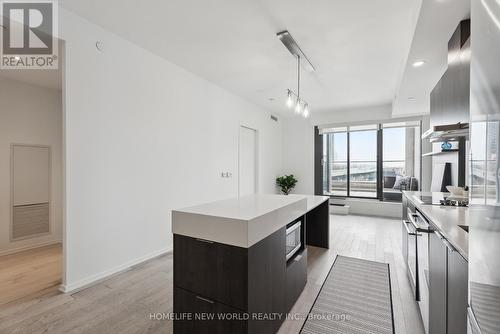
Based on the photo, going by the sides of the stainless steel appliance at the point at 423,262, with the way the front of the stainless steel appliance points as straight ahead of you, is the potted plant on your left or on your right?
on your right

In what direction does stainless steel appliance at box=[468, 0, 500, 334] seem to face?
to the viewer's left

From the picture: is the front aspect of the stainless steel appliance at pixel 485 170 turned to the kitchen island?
yes

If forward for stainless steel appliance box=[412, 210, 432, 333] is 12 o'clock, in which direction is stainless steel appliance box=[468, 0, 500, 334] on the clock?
stainless steel appliance box=[468, 0, 500, 334] is roughly at 9 o'clock from stainless steel appliance box=[412, 210, 432, 333].

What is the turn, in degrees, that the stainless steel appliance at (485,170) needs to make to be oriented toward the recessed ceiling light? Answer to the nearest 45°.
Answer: approximately 90° to its right

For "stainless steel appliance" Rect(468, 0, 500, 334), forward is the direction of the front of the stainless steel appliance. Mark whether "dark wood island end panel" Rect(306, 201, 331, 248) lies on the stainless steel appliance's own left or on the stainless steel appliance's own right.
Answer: on the stainless steel appliance's own right

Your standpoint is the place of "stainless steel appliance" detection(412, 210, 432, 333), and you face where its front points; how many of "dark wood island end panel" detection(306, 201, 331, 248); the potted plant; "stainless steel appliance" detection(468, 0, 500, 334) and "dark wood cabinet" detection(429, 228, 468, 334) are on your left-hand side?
2

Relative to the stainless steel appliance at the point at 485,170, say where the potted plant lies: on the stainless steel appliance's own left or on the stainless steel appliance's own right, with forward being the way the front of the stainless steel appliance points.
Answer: on the stainless steel appliance's own right

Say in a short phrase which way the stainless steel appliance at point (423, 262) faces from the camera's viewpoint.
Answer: facing to the left of the viewer

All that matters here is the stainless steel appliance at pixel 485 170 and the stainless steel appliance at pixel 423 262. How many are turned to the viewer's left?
2
